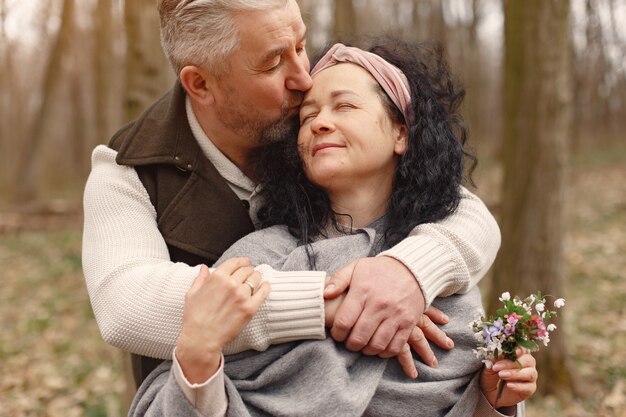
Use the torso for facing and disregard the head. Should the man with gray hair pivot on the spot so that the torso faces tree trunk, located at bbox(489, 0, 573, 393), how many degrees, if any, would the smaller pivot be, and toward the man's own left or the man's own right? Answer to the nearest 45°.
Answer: approximately 90° to the man's own left

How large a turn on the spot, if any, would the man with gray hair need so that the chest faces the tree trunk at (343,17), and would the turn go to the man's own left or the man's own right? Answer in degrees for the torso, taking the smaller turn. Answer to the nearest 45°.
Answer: approximately 135° to the man's own left

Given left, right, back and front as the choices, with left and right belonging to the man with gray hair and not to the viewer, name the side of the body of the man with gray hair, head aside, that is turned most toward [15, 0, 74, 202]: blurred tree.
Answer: back

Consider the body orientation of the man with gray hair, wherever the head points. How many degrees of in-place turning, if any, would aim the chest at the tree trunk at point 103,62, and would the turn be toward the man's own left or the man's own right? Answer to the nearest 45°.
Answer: approximately 135° to the man's own left

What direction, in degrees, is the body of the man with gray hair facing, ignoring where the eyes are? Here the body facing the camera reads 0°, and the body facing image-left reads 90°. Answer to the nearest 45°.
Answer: approximately 315°
